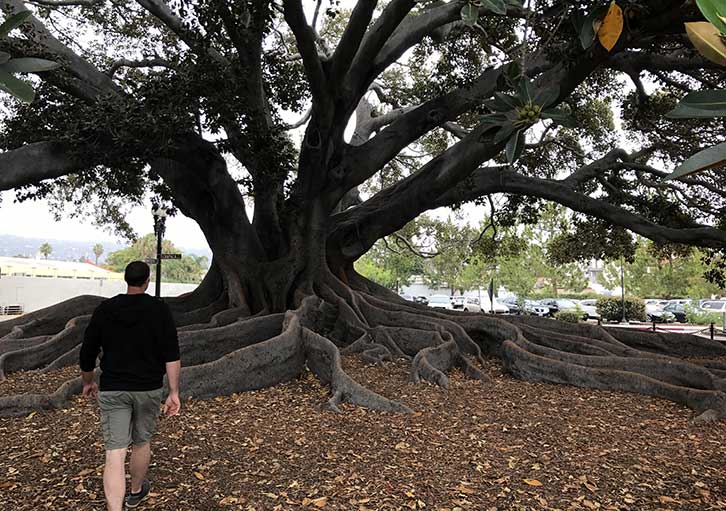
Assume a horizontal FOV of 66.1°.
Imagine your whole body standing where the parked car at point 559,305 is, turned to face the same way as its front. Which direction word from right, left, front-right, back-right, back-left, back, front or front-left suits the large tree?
front-right

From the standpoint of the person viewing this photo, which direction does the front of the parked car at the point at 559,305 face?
facing the viewer and to the right of the viewer

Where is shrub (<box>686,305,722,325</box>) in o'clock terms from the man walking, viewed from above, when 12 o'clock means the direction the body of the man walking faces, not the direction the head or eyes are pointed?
The shrub is roughly at 2 o'clock from the man walking.

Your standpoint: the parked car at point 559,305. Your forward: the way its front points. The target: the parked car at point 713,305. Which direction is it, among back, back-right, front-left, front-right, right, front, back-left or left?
front-left

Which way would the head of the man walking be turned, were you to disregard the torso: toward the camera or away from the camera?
away from the camera

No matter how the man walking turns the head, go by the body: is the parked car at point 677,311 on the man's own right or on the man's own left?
on the man's own right

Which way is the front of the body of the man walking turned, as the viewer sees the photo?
away from the camera

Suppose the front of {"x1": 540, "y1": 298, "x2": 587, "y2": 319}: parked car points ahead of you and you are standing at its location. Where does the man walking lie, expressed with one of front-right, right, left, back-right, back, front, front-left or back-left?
front-right

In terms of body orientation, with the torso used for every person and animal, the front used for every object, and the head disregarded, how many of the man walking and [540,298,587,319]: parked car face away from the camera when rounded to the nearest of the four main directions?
1

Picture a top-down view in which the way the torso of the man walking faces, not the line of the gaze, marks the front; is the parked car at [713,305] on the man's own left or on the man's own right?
on the man's own right

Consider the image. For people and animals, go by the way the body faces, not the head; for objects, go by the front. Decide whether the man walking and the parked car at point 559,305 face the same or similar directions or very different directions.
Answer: very different directions
